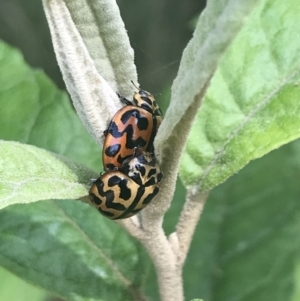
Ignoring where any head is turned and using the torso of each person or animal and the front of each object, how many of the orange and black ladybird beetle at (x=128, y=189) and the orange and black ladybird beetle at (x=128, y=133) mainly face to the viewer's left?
0

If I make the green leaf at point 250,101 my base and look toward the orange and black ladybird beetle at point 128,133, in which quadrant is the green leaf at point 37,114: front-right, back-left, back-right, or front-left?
front-right

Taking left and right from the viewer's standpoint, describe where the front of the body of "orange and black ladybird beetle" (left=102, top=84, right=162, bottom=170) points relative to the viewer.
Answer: facing away from the viewer and to the right of the viewer

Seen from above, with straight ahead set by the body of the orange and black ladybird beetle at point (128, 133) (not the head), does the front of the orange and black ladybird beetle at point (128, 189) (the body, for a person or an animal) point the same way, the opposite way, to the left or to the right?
the same way

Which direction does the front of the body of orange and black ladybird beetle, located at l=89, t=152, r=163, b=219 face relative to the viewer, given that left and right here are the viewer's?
facing away from the viewer and to the right of the viewer
